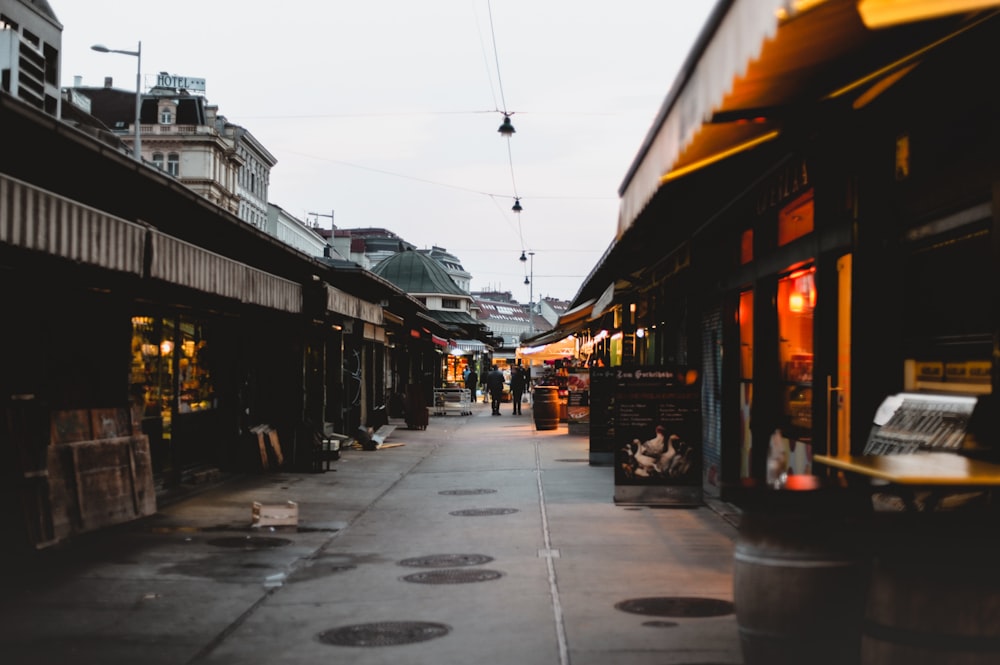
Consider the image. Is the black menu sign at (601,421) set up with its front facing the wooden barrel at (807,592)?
yes

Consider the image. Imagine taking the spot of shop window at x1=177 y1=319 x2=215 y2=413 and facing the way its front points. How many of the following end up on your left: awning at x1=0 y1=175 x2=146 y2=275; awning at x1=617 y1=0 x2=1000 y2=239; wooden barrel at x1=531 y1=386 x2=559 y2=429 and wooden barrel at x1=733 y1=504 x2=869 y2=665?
1

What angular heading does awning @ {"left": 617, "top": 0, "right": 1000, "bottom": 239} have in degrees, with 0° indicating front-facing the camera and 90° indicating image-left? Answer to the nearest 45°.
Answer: approximately 45°

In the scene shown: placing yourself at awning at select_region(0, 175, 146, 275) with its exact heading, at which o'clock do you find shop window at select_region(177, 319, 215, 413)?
The shop window is roughly at 8 o'clock from the awning.

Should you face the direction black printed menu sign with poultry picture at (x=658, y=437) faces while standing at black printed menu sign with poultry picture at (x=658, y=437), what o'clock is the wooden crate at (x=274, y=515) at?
The wooden crate is roughly at 2 o'clock from the black printed menu sign with poultry picture.

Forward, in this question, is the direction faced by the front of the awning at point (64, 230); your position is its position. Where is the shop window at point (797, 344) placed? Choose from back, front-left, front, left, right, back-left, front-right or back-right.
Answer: front-left

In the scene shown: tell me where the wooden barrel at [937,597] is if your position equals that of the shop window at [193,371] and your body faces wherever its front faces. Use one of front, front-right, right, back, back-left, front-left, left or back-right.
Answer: front-right

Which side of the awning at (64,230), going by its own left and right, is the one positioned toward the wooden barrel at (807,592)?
front

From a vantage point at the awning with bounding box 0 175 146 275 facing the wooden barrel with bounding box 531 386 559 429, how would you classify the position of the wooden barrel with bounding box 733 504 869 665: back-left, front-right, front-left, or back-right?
back-right

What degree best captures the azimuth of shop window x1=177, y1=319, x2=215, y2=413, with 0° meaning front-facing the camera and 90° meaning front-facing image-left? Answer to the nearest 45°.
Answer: approximately 315°

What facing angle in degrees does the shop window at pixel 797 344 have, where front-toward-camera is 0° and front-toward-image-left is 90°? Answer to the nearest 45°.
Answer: approximately 45°

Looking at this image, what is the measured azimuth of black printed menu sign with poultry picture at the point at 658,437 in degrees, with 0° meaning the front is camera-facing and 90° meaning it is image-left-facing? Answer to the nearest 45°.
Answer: approximately 0°

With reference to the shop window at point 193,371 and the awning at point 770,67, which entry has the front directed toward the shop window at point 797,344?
the shop window at point 193,371

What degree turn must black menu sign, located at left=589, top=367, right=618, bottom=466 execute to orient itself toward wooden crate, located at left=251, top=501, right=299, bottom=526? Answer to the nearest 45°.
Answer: approximately 45° to its right

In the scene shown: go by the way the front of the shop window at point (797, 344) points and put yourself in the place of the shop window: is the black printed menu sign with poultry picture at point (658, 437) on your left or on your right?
on your right

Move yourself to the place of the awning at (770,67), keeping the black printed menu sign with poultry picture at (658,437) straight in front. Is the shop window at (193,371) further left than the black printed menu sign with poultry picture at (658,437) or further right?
left

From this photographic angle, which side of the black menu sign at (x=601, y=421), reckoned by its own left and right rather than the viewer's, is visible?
front

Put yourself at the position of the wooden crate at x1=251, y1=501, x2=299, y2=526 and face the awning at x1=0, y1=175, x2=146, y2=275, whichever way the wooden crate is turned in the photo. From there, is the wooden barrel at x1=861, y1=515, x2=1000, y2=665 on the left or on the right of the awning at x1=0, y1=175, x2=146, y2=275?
left

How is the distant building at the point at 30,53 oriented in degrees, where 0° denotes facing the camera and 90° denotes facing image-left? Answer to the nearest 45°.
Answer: approximately 315°
